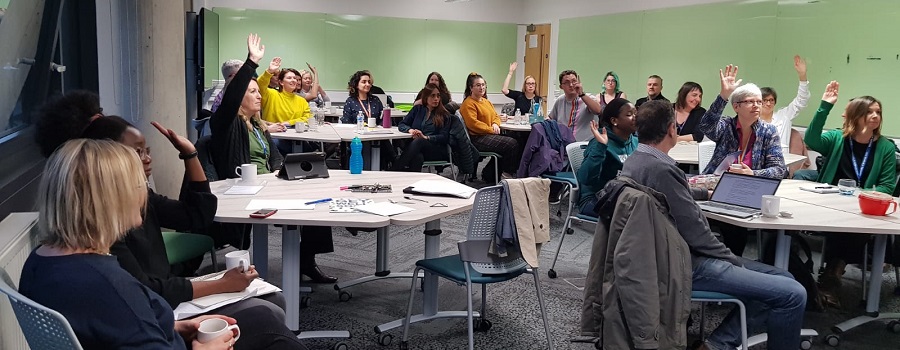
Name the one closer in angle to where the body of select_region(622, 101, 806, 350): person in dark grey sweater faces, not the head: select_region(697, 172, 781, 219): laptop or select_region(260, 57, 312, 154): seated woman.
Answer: the laptop

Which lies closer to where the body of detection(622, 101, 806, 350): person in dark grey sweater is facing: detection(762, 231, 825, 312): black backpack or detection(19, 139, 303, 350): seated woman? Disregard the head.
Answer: the black backpack

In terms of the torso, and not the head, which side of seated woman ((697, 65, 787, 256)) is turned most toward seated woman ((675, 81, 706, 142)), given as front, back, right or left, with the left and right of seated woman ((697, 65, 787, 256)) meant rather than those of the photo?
back

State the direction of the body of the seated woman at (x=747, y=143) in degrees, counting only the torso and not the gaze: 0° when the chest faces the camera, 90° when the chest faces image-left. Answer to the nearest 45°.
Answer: approximately 0°

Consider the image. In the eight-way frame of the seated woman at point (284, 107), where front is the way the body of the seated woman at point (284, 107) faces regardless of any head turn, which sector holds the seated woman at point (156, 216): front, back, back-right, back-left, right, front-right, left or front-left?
front-right

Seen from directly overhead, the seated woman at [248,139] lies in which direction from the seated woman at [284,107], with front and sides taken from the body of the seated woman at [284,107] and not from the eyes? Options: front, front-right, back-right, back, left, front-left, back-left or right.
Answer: front-right

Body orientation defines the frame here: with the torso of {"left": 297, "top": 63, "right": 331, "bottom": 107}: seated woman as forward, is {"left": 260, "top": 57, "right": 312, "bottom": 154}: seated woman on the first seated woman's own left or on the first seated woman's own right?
on the first seated woman's own right

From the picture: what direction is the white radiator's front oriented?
to the viewer's right

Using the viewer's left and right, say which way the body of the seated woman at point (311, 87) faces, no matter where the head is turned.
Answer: facing the viewer and to the right of the viewer
